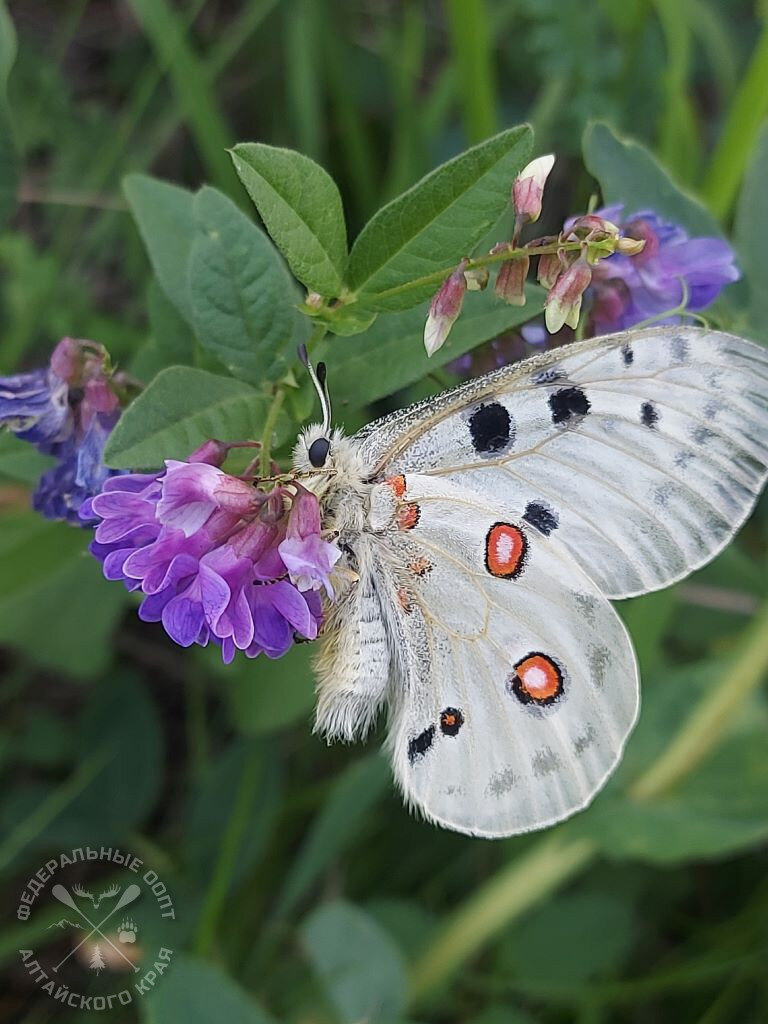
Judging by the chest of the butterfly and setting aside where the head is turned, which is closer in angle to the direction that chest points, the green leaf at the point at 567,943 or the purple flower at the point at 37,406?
the purple flower

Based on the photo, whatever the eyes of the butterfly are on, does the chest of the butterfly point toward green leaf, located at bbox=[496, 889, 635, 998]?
no

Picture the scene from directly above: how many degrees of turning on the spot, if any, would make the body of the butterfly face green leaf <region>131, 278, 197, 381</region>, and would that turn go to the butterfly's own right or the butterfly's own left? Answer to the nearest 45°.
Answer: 0° — it already faces it

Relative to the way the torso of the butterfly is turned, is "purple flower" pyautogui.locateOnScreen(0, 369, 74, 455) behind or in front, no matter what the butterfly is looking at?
in front
